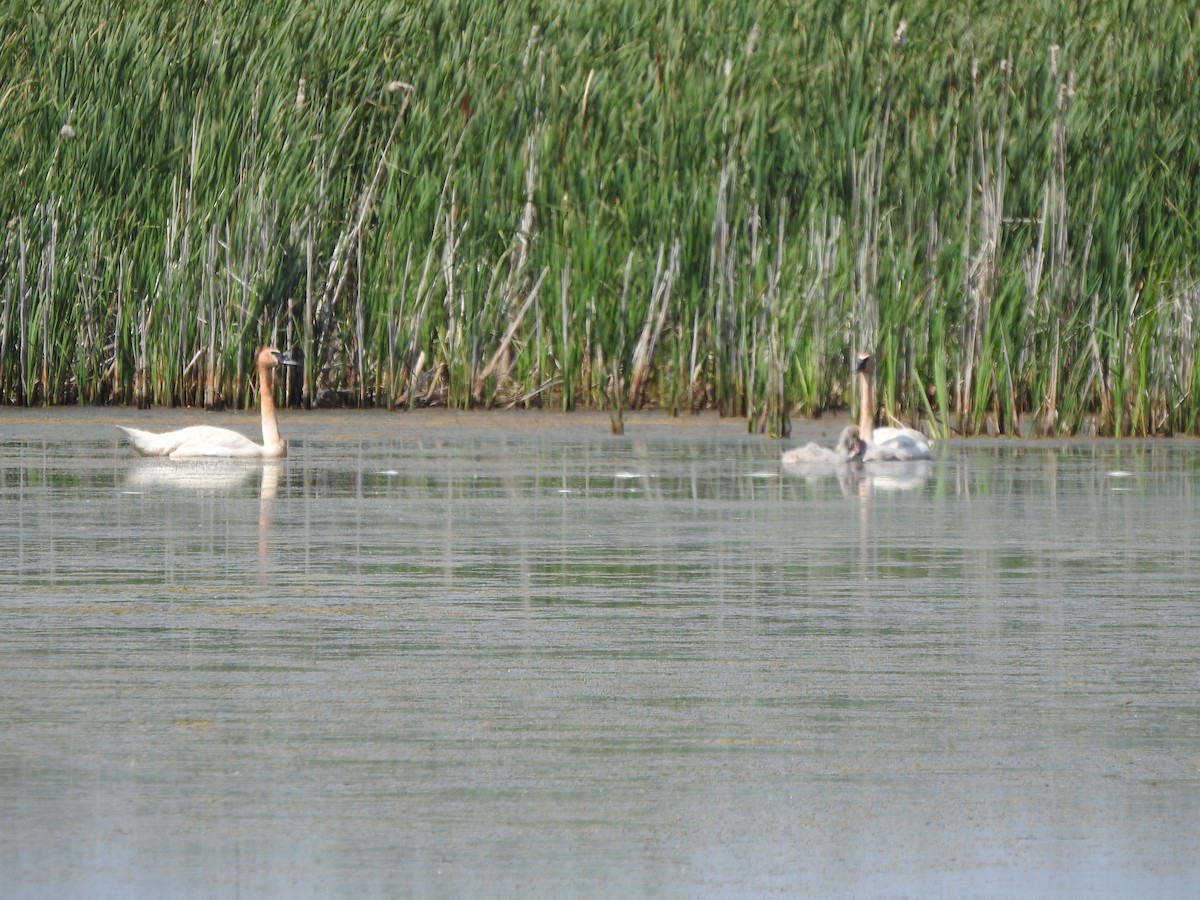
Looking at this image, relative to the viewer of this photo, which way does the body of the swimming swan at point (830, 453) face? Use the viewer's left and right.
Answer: facing to the right of the viewer
